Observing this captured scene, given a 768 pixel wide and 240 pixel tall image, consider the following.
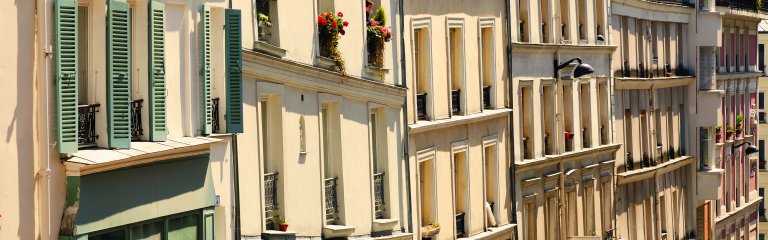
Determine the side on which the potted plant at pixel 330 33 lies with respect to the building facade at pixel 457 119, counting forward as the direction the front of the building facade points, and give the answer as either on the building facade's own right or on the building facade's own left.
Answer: on the building facade's own right

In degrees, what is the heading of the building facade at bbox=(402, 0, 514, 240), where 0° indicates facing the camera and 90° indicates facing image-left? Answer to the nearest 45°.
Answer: approximately 315°

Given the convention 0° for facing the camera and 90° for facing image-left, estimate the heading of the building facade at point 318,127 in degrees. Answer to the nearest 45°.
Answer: approximately 315°

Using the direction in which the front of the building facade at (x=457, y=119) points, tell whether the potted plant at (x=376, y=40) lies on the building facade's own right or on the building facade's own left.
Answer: on the building facade's own right

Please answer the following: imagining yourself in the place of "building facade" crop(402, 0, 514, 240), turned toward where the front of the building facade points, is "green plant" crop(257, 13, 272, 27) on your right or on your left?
on your right

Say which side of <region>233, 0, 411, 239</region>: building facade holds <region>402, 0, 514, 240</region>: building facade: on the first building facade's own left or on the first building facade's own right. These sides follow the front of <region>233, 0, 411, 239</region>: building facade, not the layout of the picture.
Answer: on the first building facade's own left
